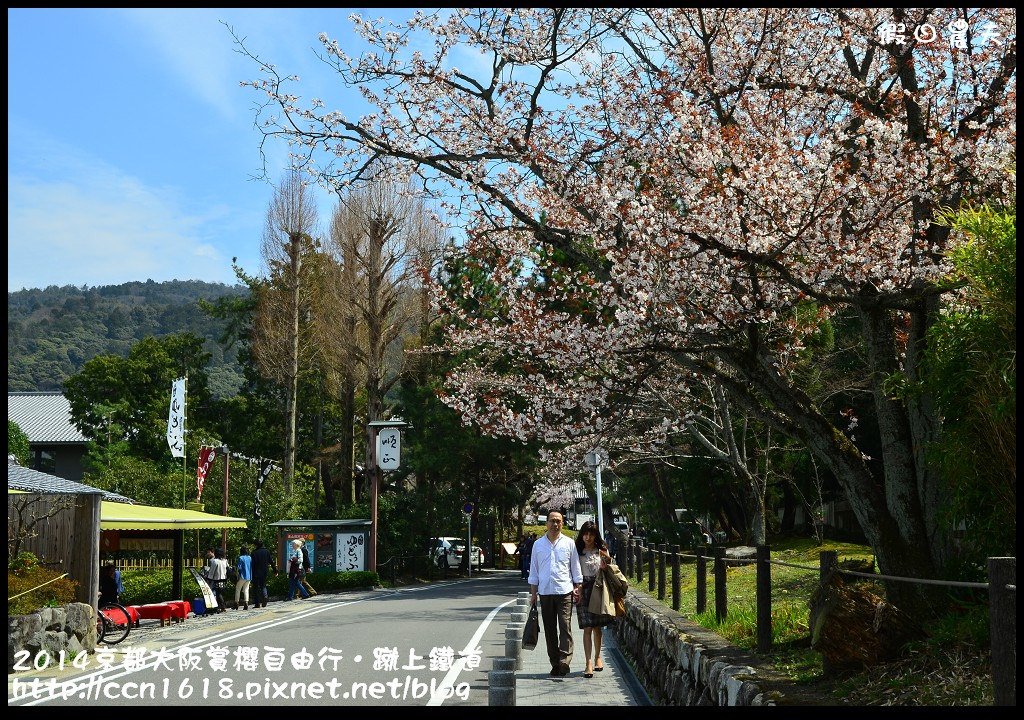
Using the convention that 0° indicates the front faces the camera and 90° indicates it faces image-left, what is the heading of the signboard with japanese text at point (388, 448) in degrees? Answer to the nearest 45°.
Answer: approximately 0°

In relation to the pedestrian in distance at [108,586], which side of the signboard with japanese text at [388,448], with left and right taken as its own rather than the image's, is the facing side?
front

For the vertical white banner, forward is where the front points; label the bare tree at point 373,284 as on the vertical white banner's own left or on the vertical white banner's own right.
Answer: on the vertical white banner's own left

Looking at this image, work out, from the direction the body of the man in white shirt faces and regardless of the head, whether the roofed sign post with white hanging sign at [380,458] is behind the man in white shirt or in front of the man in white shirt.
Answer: behind

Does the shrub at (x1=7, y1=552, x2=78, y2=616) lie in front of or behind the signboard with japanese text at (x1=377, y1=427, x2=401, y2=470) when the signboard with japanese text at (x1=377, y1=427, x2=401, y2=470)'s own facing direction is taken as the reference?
in front

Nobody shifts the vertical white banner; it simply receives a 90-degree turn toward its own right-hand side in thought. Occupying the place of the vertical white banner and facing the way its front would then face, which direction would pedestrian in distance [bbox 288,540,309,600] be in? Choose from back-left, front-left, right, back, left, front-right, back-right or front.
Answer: back-left

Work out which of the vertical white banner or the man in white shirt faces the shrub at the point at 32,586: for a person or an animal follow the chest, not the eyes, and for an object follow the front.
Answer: the vertical white banner

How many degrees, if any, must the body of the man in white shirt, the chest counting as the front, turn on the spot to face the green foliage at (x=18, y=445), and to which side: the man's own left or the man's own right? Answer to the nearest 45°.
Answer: approximately 135° to the man's own right

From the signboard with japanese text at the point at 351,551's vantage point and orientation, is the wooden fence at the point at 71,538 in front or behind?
in front

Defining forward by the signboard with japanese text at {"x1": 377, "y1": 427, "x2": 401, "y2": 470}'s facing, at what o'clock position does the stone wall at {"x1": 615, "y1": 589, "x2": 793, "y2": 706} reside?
The stone wall is roughly at 12 o'clock from the signboard with japanese text.
